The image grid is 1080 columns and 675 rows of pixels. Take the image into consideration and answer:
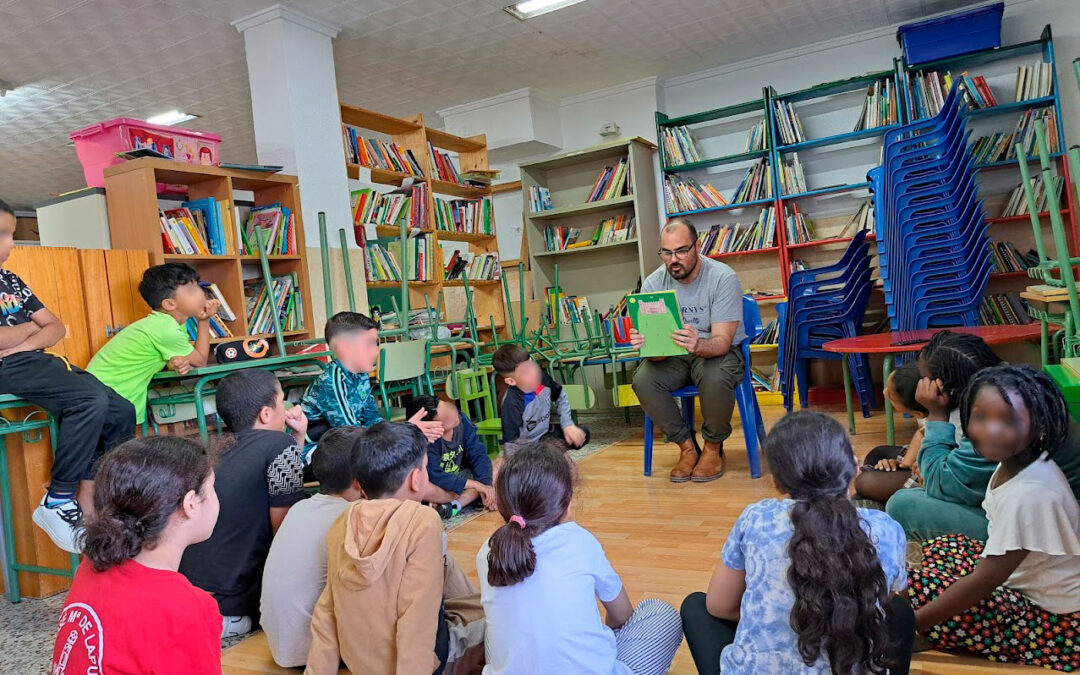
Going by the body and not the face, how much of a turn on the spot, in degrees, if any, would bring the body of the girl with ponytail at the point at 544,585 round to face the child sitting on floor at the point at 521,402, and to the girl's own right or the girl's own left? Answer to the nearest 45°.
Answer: approximately 45° to the girl's own left

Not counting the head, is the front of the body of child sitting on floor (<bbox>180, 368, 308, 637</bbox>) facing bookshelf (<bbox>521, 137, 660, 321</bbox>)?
yes

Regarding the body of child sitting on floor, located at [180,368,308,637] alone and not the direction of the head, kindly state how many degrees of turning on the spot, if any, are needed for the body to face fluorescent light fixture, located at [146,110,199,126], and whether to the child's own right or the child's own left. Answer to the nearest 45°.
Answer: approximately 45° to the child's own left

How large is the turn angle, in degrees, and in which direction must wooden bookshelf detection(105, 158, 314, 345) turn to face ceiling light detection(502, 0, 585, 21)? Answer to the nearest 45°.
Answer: approximately 45° to its left

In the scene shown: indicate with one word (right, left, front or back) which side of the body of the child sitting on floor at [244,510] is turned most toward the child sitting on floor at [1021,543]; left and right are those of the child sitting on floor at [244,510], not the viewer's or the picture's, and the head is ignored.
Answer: right

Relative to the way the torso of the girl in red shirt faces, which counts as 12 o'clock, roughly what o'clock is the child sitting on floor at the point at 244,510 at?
The child sitting on floor is roughly at 11 o'clock from the girl in red shirt.

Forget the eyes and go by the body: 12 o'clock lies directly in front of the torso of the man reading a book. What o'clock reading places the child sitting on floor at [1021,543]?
The child sitting on floor is roughly at 10 o'clock from the man reading a book.

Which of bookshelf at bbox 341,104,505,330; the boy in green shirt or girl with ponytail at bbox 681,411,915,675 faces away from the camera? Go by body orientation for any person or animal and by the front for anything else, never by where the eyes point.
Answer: the girl with ponytail

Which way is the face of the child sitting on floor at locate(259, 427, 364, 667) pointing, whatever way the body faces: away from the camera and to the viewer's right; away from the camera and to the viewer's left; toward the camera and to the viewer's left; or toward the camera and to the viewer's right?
away from the camera and to the viewer's right

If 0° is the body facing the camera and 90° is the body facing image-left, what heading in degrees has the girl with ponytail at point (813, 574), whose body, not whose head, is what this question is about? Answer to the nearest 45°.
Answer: approximately 180°

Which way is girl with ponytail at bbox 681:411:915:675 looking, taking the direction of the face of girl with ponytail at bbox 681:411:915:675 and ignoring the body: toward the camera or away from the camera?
away from the camera

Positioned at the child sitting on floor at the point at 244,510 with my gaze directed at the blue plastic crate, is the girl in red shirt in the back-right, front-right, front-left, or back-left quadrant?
back-right

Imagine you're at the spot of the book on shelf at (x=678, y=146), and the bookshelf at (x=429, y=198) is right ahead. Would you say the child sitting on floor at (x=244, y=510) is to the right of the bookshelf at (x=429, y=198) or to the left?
left

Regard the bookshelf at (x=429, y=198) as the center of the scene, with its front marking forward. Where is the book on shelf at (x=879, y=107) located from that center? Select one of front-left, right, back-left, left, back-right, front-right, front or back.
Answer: front-left

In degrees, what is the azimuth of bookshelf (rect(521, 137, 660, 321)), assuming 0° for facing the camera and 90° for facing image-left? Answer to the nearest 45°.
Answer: approximately 45°

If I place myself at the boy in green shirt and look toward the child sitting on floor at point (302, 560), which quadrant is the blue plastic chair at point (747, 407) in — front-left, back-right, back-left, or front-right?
front-left

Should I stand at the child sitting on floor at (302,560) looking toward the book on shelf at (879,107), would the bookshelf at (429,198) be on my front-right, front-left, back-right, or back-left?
front-left

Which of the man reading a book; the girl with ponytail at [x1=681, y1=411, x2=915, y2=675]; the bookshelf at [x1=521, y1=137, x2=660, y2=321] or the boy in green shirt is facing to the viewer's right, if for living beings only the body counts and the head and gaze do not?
the boy in green shirt

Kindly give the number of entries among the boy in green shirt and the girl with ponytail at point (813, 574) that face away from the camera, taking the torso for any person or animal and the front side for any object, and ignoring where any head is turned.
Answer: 1

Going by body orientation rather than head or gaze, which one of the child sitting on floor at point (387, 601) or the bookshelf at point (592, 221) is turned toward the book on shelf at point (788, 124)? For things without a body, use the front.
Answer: the child sitting on floor
